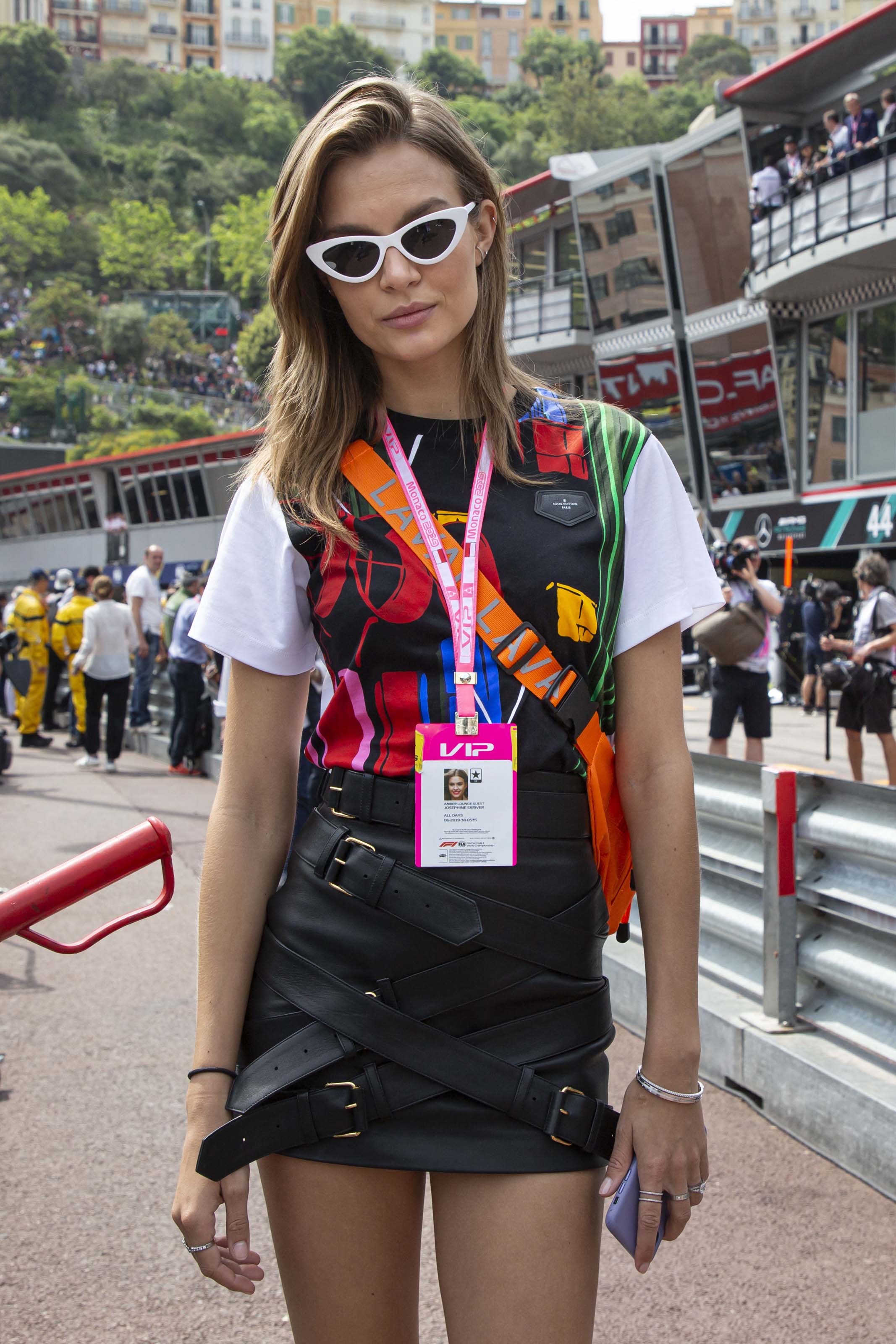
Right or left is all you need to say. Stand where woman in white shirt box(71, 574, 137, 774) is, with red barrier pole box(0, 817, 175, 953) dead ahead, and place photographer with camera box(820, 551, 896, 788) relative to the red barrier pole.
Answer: left

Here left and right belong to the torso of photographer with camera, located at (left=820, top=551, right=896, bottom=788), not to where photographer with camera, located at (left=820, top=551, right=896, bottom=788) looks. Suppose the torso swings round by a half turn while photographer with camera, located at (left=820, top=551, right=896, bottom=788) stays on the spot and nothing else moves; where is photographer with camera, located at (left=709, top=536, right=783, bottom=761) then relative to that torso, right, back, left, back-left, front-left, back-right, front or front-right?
back-right

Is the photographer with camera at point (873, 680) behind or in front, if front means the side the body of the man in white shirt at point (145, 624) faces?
in front

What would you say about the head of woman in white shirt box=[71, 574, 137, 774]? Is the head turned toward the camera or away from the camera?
away from the camera

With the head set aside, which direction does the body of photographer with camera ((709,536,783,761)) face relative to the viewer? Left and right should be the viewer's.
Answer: facing the viewer and to the left of the viewer

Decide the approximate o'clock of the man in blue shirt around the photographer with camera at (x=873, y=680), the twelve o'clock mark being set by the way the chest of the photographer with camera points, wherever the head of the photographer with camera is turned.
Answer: The man in blue shirt is roughly at 12 o'clock from the photographer with camera.

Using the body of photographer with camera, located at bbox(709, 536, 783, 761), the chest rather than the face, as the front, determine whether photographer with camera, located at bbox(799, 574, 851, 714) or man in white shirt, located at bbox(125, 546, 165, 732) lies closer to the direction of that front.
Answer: the man in white shirt

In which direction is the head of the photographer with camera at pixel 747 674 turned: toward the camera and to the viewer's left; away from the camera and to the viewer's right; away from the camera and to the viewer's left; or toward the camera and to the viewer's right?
toward the camera and to the viewer's left

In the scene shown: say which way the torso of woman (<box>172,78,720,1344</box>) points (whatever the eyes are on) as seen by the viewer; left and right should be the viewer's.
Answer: facing the viewer

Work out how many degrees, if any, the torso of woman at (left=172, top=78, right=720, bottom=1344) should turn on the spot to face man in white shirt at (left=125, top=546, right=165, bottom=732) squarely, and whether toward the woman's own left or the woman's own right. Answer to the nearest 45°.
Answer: approximately 180°

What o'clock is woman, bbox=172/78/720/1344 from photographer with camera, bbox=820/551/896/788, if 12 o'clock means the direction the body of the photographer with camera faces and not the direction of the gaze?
The woman is roughly at 9 o'clock from the photographer with camera.

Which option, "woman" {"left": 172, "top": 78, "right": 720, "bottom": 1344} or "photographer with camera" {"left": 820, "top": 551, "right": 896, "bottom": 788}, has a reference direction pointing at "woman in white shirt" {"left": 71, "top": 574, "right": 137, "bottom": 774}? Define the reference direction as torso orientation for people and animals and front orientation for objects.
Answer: the photographer with camera

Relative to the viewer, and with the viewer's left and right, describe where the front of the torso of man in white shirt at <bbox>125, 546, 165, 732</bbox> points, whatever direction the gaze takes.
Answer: facing the viewer and to the right of the viewer

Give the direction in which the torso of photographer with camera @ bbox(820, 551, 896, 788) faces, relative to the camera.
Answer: to the viewer's left
